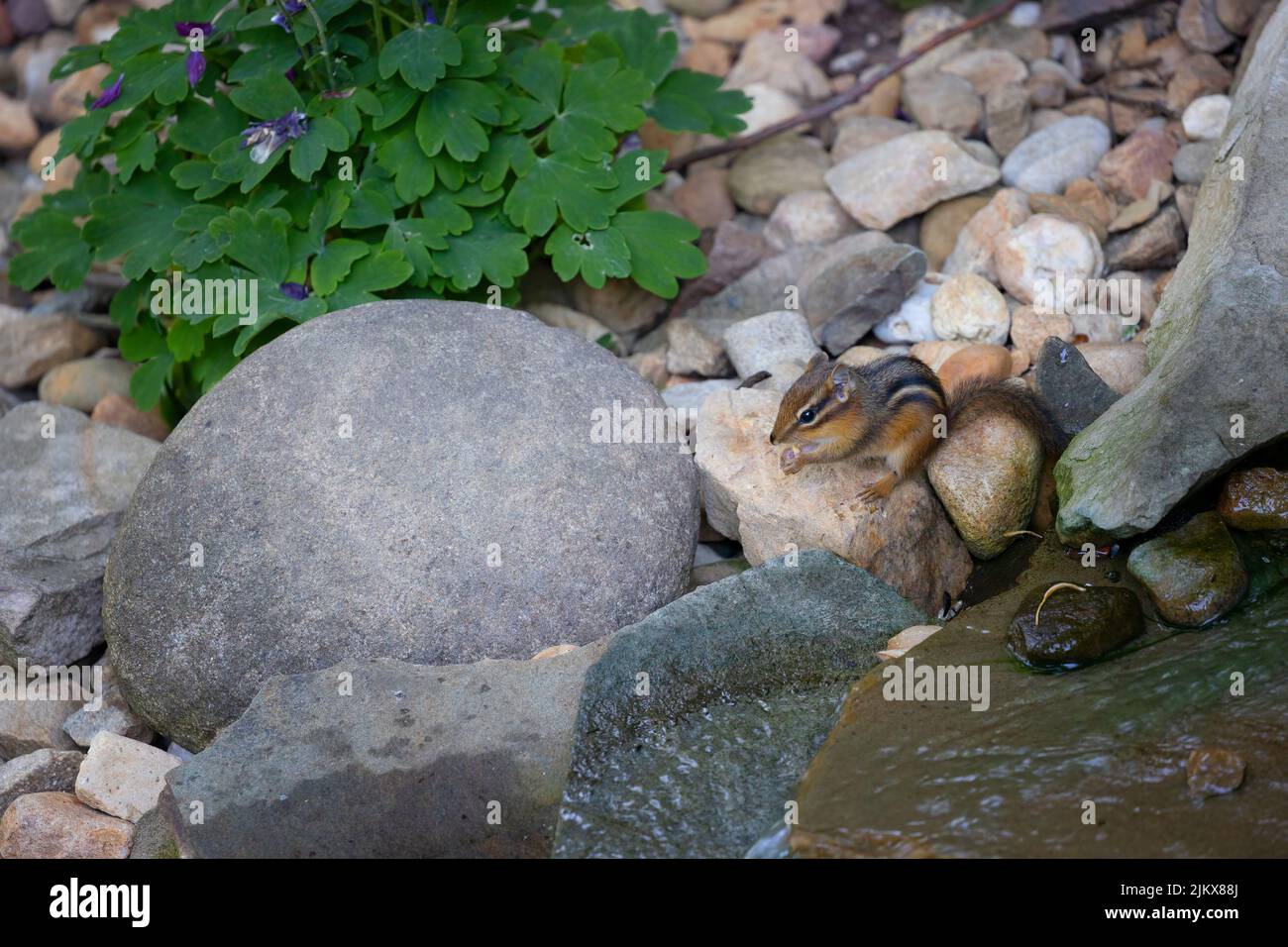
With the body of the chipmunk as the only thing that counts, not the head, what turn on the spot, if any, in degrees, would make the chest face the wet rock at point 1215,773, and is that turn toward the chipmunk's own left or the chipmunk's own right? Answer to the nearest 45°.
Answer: approximately 135° to the chipmunk's own left

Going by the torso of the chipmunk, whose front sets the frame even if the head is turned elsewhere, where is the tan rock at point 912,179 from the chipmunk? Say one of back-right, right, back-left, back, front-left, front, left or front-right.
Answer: right

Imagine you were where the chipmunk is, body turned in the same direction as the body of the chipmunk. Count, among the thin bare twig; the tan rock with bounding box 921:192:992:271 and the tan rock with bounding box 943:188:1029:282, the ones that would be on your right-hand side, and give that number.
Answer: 3

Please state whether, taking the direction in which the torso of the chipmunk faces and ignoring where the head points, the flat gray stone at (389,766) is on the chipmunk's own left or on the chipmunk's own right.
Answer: on the chipmunk's own left

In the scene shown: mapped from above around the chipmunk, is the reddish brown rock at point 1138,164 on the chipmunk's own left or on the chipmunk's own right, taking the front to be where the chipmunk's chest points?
on the chipmunk's own right

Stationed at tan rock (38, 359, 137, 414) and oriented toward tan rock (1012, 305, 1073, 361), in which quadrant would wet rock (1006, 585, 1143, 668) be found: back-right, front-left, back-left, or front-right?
front-right

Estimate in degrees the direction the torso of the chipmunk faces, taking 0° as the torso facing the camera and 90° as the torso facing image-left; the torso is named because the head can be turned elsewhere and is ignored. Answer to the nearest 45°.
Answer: approximately 90°

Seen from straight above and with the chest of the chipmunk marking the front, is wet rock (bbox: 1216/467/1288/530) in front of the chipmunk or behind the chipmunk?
behind

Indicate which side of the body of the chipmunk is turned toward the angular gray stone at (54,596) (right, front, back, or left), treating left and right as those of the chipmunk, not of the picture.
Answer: front

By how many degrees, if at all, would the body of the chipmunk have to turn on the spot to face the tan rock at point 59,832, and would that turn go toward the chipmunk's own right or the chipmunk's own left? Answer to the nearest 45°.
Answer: approximately 45° to the chipmunk's own left

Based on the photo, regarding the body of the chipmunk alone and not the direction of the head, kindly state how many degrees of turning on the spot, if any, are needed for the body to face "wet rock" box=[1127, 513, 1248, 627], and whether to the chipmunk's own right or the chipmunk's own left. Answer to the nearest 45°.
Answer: approximately 135° to the chipmunk's own left

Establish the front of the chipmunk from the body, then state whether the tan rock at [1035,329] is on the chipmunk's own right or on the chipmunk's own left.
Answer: on the chipmunk's own right

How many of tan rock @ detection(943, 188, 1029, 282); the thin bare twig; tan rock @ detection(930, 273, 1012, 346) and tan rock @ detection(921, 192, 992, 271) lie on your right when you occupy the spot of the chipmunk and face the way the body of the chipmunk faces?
4

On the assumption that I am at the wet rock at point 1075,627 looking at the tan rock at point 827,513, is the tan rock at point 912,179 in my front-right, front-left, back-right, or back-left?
front-right
